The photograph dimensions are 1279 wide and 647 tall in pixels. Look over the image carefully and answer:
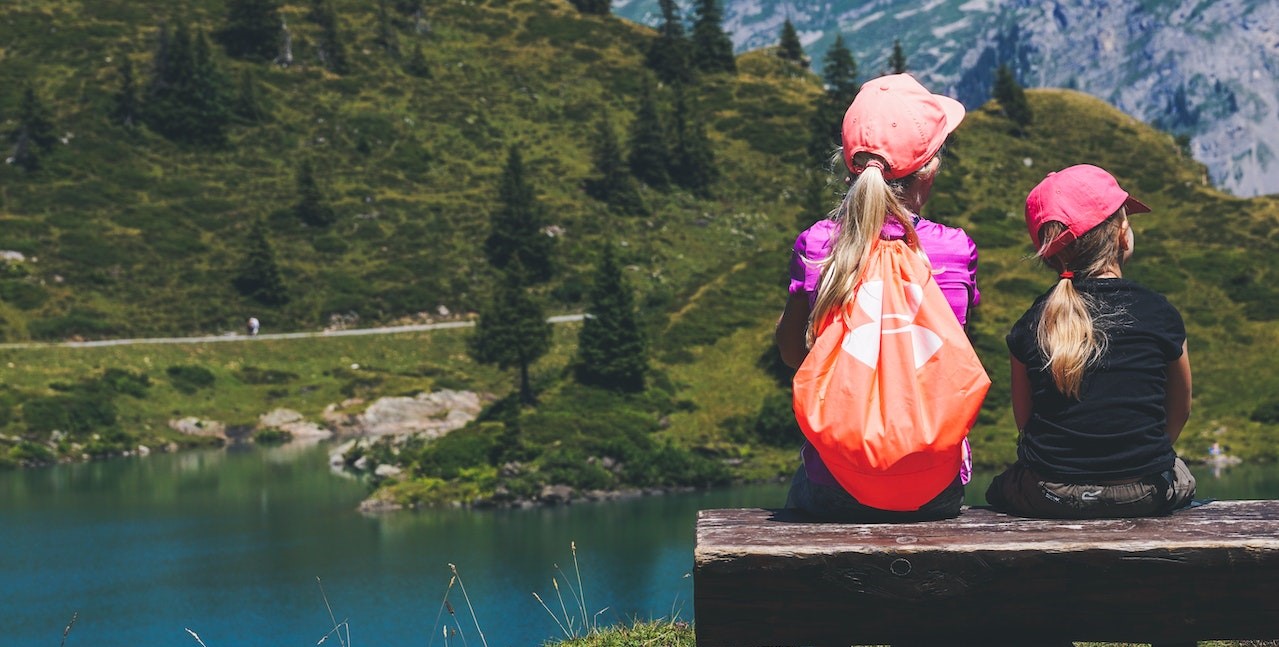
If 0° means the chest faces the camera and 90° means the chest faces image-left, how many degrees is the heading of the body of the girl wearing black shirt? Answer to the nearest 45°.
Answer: approximately 180°

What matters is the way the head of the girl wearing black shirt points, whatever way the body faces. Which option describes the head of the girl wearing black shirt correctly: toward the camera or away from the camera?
away from the camera

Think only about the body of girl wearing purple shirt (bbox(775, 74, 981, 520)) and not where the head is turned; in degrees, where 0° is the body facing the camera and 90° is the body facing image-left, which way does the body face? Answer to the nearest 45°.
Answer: approximately 180°

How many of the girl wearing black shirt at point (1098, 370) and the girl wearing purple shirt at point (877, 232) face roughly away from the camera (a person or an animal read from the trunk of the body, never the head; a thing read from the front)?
2

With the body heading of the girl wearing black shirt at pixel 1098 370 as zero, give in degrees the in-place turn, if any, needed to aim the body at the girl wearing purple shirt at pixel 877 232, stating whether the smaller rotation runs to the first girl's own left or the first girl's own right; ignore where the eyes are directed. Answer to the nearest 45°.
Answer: approximately 90° to the first girl's own left

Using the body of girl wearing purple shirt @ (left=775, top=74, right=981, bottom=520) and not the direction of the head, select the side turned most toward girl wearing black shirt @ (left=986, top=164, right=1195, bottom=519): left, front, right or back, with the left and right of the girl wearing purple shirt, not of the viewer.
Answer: right

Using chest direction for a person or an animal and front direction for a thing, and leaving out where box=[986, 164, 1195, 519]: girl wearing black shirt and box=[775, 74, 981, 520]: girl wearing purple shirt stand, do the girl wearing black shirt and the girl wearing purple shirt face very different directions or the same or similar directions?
same or similar directions
